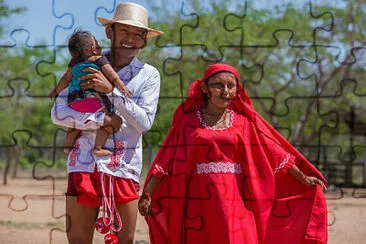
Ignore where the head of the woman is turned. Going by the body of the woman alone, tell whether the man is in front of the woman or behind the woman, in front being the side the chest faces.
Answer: in front

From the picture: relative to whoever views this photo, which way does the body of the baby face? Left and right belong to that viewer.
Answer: facing away from the viewer and to the right of the viewer

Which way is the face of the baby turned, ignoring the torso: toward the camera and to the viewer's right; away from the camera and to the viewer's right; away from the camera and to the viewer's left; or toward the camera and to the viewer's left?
away from the camera and to the viewer's right

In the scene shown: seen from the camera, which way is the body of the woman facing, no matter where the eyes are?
toward the camera

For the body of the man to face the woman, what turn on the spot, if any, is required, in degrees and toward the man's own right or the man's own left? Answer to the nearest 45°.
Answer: approximately 135° to the man's own left

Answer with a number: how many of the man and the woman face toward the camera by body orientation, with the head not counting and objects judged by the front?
2

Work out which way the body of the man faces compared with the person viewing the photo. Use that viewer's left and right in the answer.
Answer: facing the viewer
